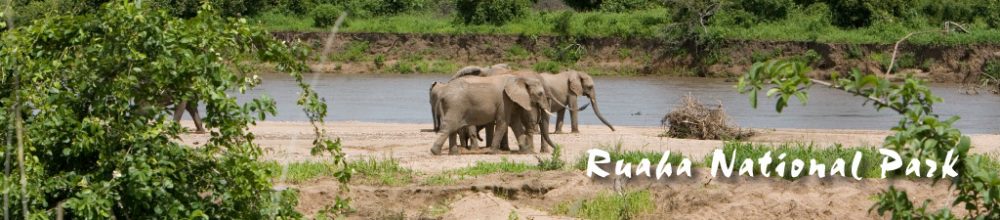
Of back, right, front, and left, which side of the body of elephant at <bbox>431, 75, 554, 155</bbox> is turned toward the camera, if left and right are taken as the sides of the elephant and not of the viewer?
right

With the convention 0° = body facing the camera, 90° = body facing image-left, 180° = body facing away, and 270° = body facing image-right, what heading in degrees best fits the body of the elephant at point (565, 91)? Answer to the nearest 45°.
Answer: approximately 270°

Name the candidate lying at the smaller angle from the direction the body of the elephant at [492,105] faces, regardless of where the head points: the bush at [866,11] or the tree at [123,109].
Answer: the bush

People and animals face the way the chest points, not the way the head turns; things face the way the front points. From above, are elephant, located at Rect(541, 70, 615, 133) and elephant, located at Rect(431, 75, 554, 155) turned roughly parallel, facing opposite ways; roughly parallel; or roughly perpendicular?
roughly parallel

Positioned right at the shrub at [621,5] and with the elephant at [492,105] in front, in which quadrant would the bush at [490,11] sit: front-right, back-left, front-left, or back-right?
front-right

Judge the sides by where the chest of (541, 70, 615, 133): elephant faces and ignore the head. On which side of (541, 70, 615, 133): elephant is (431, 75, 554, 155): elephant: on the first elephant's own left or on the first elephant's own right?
on the first elephant's own right

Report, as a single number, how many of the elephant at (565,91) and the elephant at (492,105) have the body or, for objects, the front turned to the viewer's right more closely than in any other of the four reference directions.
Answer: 2

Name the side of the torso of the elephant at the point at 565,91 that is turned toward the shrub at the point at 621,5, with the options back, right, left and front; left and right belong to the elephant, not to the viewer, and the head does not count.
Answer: left

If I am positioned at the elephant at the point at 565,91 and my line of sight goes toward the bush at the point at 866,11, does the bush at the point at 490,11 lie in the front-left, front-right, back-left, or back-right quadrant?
front-left
